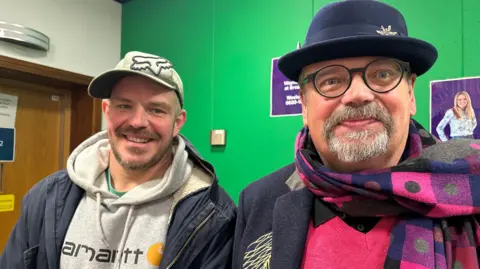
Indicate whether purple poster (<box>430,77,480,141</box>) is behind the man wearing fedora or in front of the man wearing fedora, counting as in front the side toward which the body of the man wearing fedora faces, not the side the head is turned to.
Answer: behind

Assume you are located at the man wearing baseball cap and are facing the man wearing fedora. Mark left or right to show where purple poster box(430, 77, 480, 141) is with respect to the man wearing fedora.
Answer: left

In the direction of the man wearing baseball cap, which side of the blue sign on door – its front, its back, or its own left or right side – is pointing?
front

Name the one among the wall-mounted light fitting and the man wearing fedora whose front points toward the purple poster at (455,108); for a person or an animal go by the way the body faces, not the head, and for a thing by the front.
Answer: the wall-mounted light fitting

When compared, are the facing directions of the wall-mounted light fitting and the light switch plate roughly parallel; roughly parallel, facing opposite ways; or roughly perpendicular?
roughly perpendicular

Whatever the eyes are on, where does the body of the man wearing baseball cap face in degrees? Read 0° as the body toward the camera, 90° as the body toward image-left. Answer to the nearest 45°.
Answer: approximately 0°

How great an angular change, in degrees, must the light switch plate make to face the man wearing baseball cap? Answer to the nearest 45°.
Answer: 0° — it already faces them

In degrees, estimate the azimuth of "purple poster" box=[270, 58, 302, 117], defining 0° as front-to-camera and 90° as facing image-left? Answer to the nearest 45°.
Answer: approximately 0°
